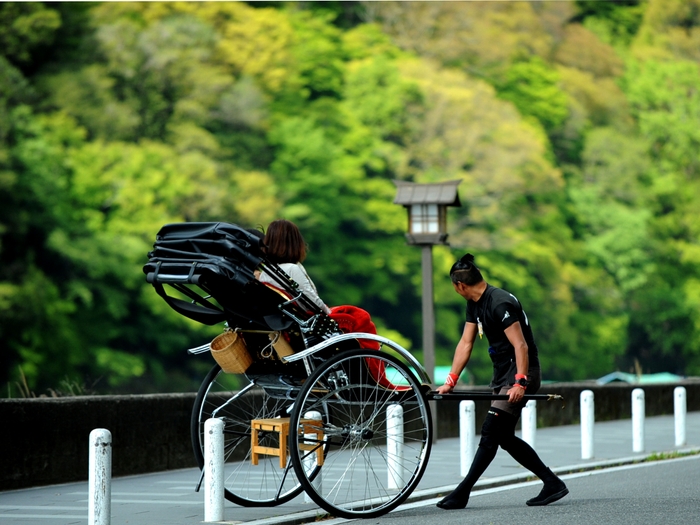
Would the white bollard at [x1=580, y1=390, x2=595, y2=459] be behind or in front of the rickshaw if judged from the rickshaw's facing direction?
in front

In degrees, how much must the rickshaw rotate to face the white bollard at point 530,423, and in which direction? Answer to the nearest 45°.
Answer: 0° — it already faces it

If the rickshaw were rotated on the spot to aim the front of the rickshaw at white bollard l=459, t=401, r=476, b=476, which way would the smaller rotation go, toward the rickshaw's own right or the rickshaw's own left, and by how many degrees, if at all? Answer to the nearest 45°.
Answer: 0° — it already faces it

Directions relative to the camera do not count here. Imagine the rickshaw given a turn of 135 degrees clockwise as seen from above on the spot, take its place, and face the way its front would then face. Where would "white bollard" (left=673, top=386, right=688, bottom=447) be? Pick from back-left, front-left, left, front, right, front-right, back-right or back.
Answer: back-left

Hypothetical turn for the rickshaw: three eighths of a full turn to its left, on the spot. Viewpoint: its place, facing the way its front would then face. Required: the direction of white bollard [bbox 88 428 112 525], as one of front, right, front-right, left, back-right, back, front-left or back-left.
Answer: front-left

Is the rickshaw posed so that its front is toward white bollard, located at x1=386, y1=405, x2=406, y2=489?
yes

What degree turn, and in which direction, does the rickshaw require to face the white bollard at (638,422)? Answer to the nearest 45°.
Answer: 0° — it already faces it

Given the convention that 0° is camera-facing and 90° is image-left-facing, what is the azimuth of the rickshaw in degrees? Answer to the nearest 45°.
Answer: approximately 225°
